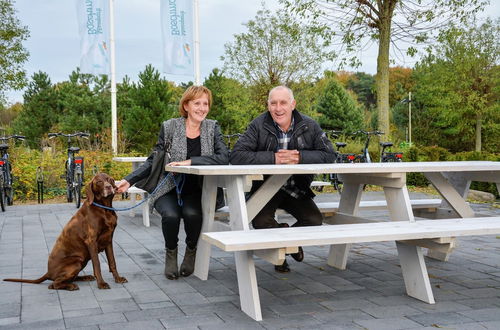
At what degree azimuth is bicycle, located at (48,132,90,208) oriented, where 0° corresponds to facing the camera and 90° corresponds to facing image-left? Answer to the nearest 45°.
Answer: approximately 180°

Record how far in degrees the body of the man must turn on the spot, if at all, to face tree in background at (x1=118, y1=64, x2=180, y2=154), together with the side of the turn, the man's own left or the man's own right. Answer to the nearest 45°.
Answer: approximately 180°

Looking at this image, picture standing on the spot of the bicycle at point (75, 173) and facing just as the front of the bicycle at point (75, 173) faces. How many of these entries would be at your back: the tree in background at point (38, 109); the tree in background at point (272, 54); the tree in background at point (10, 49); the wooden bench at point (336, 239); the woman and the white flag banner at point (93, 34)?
2

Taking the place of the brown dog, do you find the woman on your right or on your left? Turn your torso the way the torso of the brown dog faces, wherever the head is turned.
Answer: on your left

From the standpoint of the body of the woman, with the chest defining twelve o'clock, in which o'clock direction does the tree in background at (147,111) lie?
The tree in background is roughly at 6 o'clock from the woman.

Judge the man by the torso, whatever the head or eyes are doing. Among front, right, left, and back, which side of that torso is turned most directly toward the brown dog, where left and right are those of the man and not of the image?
right

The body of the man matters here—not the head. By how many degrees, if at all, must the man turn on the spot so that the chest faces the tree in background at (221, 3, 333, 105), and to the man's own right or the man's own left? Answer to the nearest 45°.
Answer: approximately 180°

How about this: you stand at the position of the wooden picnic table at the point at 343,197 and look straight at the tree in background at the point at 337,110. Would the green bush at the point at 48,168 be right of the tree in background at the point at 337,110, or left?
left

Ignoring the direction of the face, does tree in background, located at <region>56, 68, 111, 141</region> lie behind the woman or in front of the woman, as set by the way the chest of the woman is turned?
behind

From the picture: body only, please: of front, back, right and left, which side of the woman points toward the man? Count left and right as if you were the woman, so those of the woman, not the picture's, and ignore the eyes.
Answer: left

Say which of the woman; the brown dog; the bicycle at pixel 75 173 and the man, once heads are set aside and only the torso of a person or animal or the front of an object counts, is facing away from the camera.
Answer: the bicycle

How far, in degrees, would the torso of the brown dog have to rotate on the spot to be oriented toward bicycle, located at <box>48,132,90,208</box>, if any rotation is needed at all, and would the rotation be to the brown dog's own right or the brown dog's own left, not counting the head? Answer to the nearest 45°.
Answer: approximately 135° to the brown dog's own left

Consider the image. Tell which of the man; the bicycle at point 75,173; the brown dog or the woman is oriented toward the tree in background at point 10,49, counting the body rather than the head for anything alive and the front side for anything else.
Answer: the bicycle

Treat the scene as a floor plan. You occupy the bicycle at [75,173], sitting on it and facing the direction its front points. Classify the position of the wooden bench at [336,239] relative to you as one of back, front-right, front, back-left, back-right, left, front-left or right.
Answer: back

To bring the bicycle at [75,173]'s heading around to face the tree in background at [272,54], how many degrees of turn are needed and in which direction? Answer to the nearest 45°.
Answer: approximately 45° to its right
